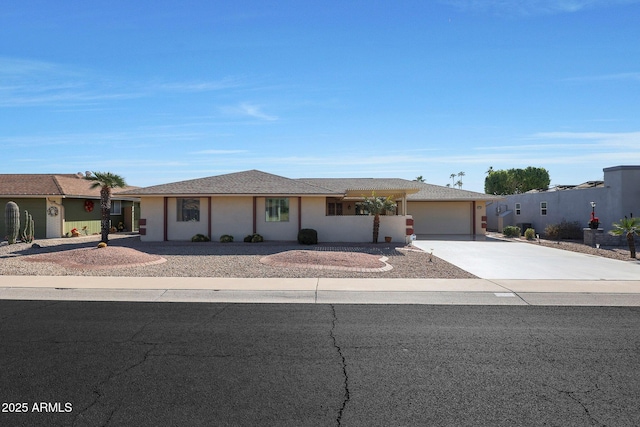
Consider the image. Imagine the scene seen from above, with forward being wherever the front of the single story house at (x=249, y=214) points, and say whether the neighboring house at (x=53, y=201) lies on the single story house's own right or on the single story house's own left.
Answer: on the single story house's own right

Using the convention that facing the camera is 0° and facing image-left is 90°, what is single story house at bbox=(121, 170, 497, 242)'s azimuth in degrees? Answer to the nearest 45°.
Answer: approximately 0°

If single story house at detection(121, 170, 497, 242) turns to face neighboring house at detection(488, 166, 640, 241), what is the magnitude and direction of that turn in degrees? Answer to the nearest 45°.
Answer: approximately 90° to its left

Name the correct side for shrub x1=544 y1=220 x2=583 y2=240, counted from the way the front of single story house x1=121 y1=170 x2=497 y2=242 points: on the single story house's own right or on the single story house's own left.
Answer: on the single story house's own left

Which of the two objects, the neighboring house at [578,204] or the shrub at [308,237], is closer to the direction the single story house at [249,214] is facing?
the shrub

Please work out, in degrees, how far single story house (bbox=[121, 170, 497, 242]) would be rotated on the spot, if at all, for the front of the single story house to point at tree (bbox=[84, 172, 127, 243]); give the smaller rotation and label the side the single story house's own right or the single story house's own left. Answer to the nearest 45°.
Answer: approximately 90° to the single story house's own right
